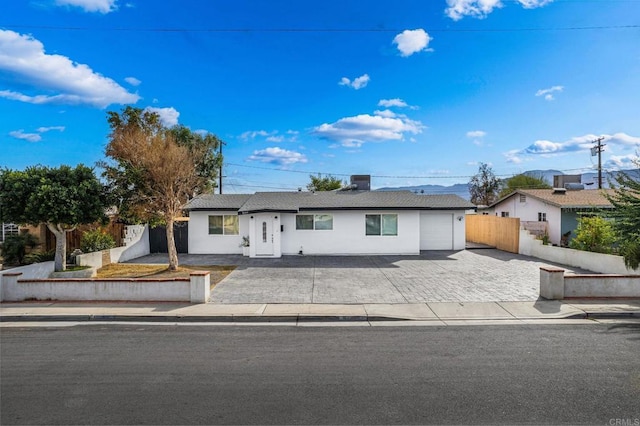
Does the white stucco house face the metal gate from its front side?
no

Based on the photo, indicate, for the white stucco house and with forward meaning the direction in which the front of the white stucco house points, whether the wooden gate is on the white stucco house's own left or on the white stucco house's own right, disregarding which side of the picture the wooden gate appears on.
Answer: on the white stucco house's own left

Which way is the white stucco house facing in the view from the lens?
facing the viewer

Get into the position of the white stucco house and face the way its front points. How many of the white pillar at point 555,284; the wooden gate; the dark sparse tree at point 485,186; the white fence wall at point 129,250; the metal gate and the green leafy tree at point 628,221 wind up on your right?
2

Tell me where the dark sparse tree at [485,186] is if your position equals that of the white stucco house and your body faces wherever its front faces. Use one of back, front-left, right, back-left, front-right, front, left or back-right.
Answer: back-left

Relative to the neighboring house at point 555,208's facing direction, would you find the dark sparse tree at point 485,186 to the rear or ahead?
to the rear

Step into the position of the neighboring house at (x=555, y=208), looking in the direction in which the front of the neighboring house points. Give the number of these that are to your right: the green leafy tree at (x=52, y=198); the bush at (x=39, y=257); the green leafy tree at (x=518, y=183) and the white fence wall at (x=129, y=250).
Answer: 3

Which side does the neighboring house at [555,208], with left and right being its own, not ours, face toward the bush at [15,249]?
right

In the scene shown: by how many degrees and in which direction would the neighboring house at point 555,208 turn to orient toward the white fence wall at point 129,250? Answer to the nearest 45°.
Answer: approximately 90° to its right

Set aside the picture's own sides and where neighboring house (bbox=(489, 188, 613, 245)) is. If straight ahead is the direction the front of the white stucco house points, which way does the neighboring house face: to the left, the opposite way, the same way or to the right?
the same way

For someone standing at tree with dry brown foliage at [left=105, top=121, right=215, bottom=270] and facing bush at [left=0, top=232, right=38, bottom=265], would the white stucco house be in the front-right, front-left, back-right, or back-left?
back-right

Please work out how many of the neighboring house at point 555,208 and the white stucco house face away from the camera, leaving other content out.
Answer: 0

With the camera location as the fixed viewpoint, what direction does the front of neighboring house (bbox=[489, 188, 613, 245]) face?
facing the viewer and to the right of the viewer

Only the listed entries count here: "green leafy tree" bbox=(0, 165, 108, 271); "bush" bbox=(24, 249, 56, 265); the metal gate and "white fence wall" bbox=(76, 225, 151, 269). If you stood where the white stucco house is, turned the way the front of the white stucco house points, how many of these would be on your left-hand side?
0

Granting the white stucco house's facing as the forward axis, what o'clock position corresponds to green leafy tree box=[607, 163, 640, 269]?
The green leafy tree is roughly at 10 o'clock from the white stucco house.

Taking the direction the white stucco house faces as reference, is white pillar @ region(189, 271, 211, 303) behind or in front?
in front

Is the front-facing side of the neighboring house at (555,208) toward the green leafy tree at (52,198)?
no

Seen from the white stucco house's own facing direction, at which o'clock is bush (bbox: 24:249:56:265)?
The bush is roughly at 2 o'clock from the white stucco house.

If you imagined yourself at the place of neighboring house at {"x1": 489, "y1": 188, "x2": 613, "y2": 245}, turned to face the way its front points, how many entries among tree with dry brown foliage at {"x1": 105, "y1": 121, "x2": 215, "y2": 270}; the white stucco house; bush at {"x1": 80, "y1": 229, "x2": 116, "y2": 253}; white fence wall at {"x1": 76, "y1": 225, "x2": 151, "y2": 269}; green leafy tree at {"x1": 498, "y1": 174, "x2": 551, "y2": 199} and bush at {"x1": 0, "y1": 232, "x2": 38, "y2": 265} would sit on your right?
5

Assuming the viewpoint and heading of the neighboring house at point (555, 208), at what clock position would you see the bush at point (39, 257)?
The bush is roughly at 3 o'clock from the neighboring house.
